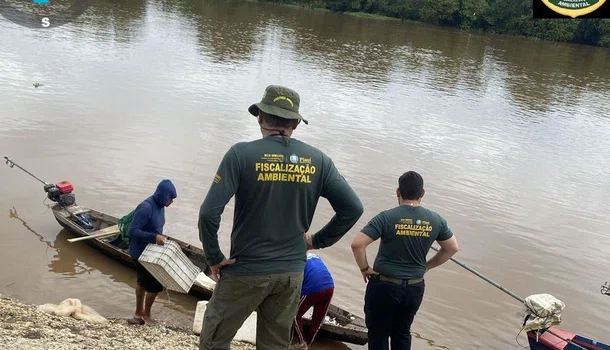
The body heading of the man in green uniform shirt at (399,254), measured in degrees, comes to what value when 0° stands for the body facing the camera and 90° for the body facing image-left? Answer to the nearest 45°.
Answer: approximately 180°

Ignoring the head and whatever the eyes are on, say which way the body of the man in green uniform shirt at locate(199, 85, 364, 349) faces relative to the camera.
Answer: away from the camera

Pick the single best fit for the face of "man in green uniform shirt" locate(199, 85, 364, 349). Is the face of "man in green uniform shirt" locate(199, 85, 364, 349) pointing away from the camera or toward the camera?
away from the camera

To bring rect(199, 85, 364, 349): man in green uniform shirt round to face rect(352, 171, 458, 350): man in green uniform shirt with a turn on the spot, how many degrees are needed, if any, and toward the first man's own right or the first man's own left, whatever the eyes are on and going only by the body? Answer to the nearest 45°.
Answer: approximately 45° to the first man's own right

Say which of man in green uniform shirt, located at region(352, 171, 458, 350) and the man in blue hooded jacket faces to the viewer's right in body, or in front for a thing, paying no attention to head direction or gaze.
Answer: the man in blue hooded jacket

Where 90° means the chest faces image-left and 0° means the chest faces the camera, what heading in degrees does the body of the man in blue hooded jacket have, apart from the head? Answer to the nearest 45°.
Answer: approximately 270°

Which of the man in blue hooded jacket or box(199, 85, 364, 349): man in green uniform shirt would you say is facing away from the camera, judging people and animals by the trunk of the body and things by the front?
the man in green uniform shirt

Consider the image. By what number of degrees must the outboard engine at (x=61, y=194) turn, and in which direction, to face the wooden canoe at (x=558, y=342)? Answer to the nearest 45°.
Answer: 0° — it already faces it
